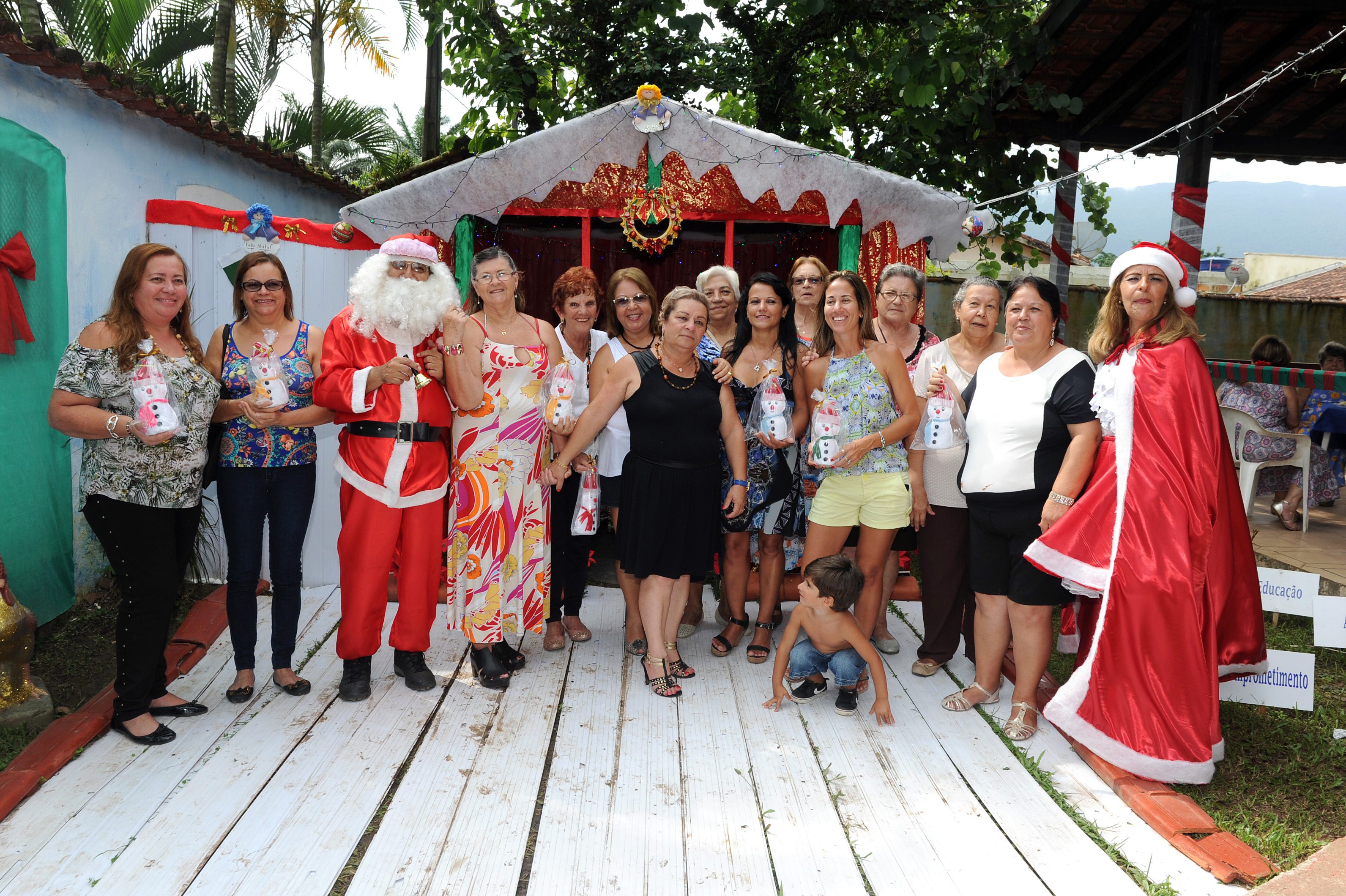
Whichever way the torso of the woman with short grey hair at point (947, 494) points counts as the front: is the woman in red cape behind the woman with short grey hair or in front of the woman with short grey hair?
in front

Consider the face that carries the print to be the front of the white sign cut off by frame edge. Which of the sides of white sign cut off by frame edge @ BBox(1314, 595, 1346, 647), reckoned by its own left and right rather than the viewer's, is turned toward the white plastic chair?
back

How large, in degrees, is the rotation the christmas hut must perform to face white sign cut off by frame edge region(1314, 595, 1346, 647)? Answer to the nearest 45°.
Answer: approximately 45° to its left

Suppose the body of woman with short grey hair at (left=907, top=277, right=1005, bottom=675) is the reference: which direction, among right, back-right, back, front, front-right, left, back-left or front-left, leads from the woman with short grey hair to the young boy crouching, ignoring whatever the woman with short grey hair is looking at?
front-right

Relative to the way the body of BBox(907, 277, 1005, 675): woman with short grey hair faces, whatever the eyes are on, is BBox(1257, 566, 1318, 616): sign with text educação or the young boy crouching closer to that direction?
the young boy crouching

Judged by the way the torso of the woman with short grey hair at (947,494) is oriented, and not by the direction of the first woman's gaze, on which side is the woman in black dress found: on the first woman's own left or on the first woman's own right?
on the first woman's own right

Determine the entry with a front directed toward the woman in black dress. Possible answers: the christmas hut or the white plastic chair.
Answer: the christmas hut

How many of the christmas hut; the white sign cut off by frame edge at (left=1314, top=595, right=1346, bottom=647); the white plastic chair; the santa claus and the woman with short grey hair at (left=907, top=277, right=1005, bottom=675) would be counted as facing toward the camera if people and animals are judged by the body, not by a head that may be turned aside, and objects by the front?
4

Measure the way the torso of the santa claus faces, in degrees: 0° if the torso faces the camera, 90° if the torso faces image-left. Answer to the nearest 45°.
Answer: approximately 0°

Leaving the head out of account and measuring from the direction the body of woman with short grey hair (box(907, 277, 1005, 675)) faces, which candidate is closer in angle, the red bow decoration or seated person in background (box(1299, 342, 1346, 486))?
the red bow decoration
